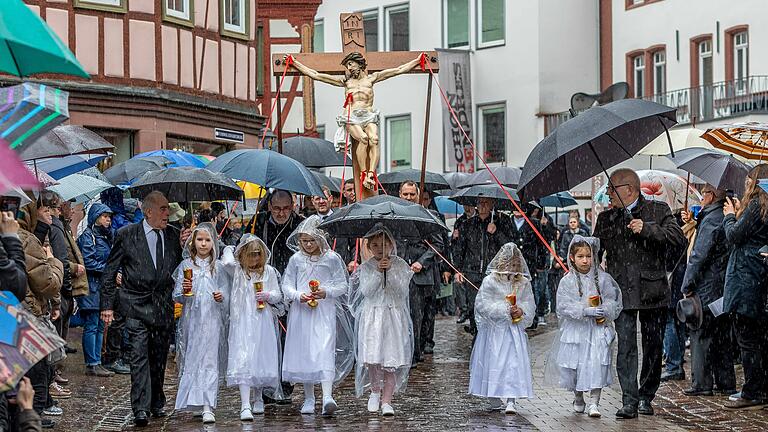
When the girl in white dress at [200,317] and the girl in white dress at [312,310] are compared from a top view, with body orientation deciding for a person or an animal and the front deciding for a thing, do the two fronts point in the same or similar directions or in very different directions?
same or similar directions

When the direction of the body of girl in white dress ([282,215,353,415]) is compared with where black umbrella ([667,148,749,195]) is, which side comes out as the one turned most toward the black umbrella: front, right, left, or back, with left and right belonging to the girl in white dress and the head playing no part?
left

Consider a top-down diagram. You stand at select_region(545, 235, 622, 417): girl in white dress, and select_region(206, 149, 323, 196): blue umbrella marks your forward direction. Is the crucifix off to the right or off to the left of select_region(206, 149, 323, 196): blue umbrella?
right

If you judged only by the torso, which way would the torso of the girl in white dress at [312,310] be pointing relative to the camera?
toward the camera

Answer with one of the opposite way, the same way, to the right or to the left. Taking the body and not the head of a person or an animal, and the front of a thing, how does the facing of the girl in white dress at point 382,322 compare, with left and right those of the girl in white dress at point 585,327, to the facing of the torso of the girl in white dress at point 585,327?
the same way

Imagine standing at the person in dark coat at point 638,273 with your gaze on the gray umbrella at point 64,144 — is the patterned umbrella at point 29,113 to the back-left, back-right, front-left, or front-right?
front-left

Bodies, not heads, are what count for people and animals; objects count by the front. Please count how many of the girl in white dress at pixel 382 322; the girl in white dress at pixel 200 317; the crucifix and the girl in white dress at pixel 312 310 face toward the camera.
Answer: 4

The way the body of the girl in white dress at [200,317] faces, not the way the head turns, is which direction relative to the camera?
toward the camera

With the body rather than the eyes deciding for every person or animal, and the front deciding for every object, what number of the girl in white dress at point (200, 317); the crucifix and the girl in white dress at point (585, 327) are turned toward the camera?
3

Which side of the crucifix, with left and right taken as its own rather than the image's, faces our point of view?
front

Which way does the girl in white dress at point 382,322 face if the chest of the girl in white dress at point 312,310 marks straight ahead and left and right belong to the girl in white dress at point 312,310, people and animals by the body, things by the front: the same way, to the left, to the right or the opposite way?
the same way
